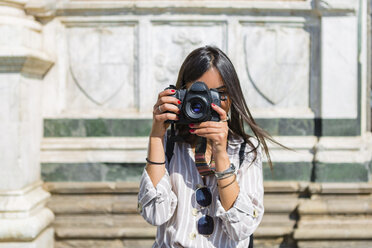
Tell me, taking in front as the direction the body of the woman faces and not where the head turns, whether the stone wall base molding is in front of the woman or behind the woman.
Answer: behind

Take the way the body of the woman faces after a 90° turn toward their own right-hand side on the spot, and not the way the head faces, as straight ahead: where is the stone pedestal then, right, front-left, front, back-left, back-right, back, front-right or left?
front-right

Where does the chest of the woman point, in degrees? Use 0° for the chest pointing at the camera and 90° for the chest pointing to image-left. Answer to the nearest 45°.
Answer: approximately 0°
